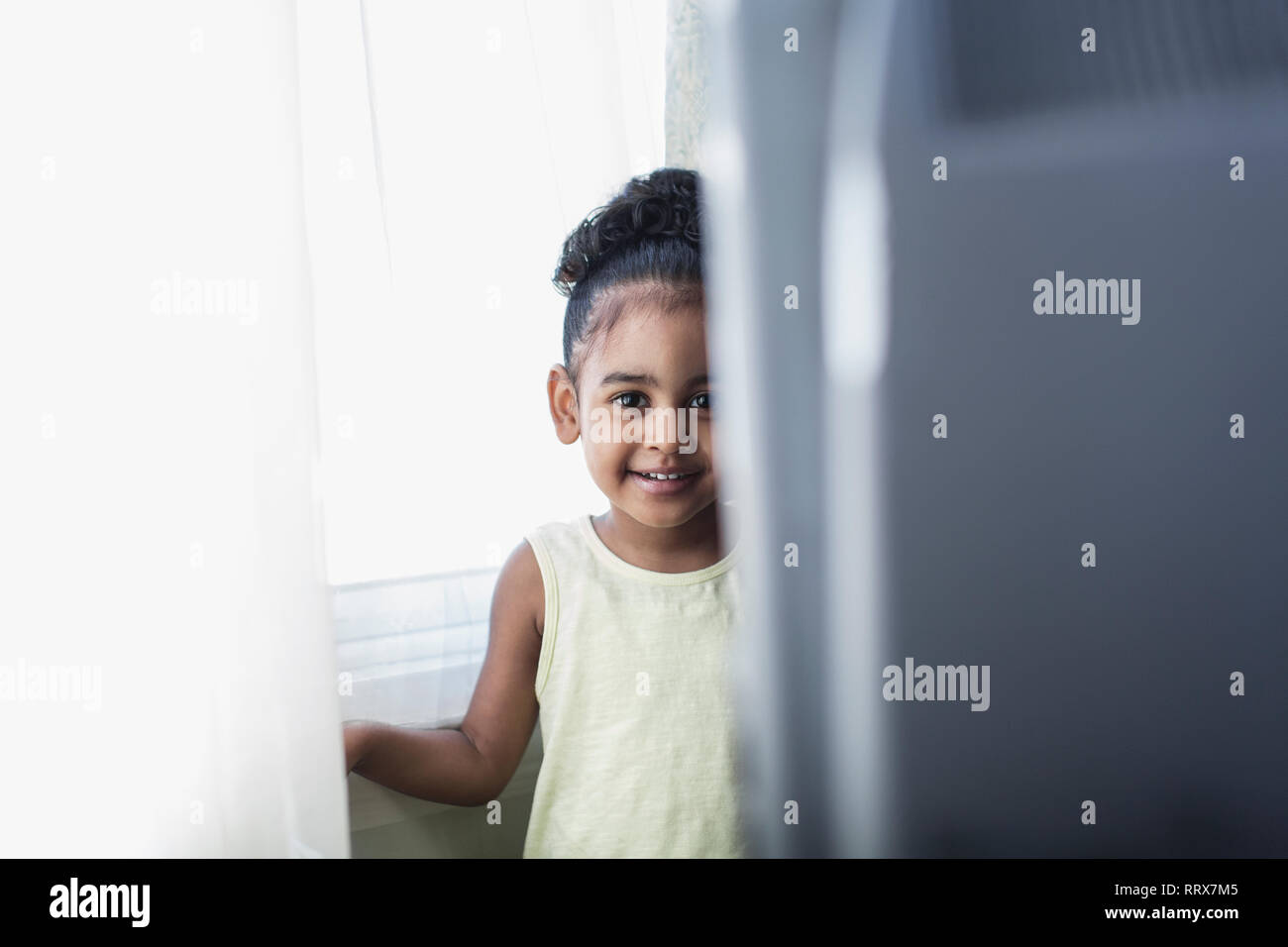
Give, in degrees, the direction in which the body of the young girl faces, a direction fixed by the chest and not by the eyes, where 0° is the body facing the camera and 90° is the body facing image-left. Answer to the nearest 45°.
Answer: approximately 0°
